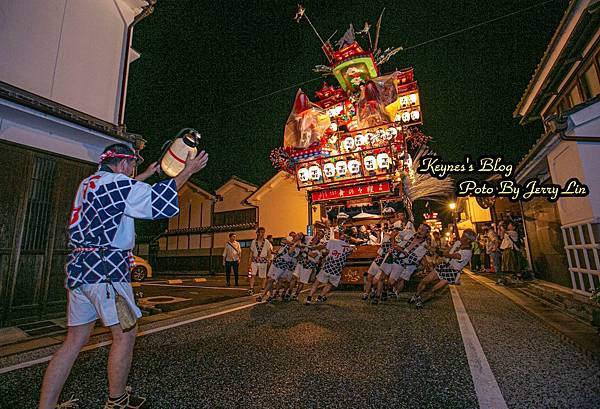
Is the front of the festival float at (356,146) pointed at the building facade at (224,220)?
no

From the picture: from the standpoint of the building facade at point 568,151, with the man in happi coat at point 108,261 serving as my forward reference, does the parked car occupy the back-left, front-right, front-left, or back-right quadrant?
front-right

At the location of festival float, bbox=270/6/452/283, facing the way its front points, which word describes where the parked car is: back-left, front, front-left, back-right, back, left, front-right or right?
right

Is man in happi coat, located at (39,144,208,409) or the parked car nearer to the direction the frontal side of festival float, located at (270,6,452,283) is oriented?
the man in happi coat

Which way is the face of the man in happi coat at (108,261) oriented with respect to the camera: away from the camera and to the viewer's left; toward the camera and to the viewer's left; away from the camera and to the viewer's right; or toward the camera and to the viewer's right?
away from the camera and to the viewer's right

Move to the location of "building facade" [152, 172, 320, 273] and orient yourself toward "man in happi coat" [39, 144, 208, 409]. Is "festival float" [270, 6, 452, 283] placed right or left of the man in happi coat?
left

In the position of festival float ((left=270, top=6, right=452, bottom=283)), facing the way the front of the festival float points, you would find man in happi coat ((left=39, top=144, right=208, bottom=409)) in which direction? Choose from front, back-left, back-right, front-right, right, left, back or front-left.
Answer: front

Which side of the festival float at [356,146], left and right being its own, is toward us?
front

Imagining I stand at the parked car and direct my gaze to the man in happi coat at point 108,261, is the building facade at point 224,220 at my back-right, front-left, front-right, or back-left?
back-left

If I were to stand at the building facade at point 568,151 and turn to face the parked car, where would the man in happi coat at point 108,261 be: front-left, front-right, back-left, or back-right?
front-left

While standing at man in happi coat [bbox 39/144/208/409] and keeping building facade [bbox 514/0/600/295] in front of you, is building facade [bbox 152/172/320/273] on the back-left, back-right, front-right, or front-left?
front-left

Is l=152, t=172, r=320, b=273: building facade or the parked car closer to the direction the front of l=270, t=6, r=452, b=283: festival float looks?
the parked car
